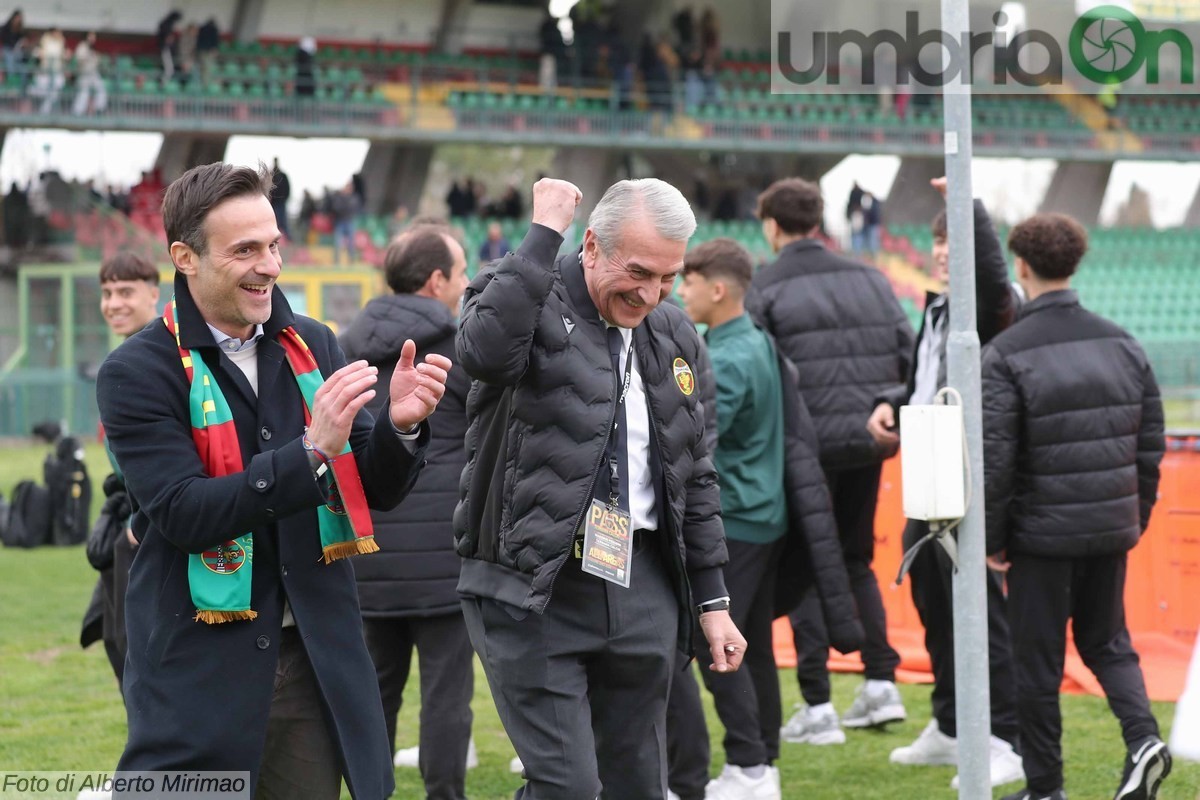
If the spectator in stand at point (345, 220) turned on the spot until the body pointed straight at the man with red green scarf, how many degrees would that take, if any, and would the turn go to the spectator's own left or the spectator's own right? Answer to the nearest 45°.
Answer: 0° — they already face them

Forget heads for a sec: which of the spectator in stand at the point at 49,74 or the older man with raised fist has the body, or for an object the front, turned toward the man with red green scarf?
the spectator in stand

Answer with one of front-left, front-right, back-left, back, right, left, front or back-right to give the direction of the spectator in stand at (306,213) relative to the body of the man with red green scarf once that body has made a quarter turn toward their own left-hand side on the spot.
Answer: front-left

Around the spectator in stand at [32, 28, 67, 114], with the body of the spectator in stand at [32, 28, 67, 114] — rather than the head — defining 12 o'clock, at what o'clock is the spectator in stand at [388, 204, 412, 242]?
the spectator in stand at [388, 204, 412, 242] is roughly at 9 o'clock from the spectator in stand at [32, 28, 67, 114].

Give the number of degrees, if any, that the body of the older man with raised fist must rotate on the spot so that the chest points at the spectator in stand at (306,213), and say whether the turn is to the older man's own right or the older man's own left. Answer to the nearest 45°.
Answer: approximately 135° to the older man's own left

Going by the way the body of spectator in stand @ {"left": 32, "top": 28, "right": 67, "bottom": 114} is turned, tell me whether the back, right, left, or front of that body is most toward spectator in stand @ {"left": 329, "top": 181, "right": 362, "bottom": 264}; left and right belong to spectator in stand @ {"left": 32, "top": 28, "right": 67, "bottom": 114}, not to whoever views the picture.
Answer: left

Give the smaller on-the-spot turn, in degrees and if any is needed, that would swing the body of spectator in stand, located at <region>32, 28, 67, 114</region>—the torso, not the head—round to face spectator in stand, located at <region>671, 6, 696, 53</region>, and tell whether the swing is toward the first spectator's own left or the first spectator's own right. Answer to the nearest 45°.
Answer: approximately 90° to the first spectator's own left

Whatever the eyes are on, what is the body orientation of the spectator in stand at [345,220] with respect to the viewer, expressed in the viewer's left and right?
facing the viewer

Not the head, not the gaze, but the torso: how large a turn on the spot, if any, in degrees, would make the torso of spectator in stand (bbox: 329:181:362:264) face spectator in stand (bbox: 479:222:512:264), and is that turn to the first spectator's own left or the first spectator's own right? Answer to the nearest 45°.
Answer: approximately 90° to the first spectator's own left

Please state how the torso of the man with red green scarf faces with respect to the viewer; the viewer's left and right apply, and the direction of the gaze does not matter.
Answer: facing the viewer and to the right of the viewer

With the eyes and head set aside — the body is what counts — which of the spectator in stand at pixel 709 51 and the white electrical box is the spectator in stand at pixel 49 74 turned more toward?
the white electrical box

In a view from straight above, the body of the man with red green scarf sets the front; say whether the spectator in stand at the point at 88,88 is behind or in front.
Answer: behind

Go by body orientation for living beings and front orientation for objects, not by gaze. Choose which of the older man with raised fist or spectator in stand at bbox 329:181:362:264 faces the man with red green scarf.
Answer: the spectator in stand

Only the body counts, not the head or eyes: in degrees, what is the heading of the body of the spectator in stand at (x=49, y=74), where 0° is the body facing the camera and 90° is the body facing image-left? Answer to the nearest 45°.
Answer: approximately 0°

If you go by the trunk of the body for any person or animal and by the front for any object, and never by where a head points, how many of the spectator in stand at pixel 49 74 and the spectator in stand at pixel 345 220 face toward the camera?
2

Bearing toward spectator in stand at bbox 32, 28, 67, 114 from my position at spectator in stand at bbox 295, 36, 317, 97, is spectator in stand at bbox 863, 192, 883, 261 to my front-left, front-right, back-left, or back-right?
back-left

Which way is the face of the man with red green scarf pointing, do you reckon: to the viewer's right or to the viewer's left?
to the viewer's right

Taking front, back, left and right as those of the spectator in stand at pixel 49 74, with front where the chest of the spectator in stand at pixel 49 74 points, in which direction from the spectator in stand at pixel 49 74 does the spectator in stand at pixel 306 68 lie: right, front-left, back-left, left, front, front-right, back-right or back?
left

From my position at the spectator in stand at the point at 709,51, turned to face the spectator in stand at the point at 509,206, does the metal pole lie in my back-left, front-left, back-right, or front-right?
front-left

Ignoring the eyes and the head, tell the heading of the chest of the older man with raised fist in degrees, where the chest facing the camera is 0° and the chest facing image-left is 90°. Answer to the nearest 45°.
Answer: approximately 315°
